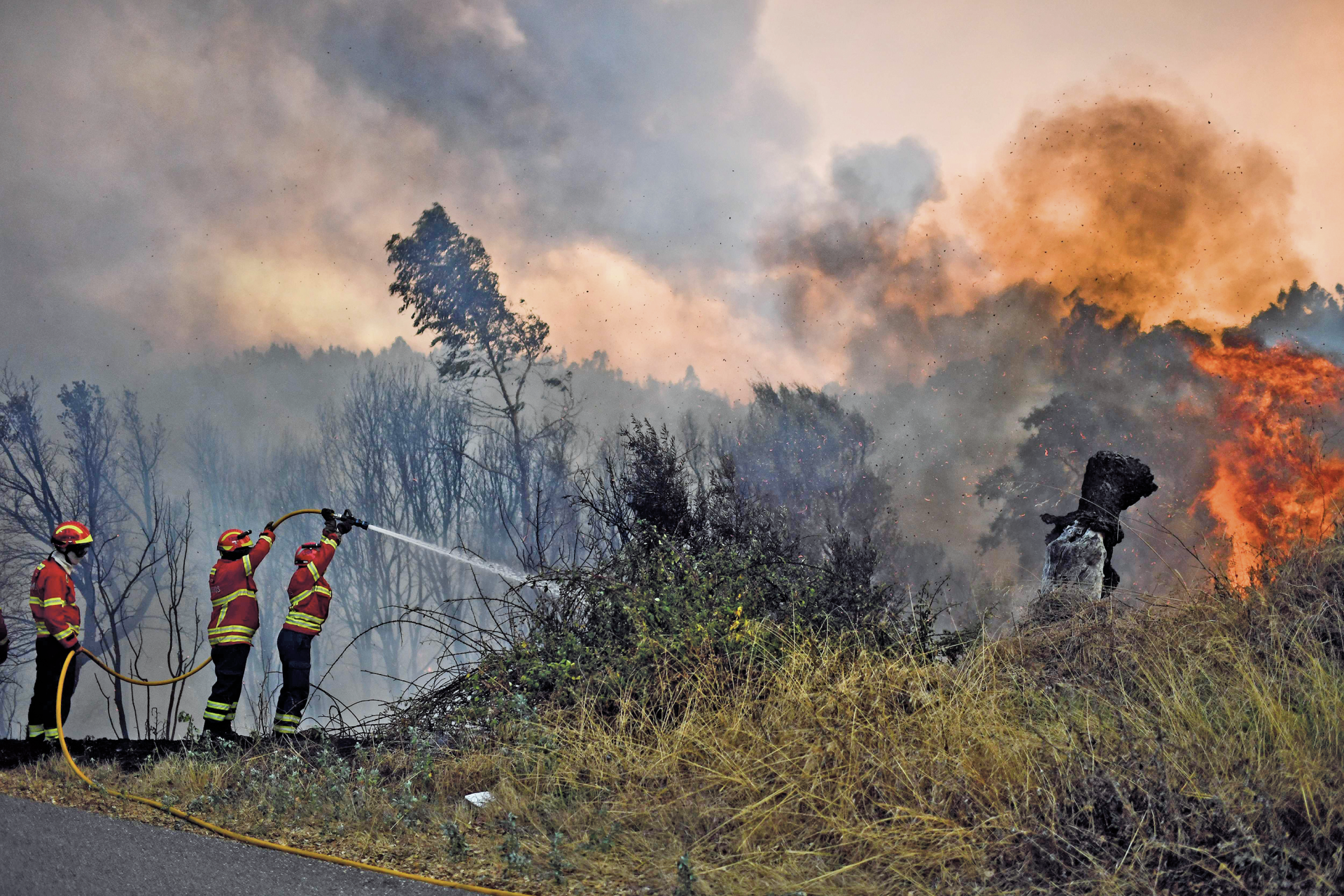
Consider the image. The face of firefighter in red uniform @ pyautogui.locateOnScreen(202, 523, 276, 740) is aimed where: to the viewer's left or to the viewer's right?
to the viewer's right

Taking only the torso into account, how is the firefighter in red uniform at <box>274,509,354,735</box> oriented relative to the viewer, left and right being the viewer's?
facing away from the viewer and to the right of the viewer

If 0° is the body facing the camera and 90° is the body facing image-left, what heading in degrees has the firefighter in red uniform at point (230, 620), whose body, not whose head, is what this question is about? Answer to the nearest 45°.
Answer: approximately 225°

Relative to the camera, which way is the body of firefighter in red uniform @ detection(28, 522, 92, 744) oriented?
to the viewer's right

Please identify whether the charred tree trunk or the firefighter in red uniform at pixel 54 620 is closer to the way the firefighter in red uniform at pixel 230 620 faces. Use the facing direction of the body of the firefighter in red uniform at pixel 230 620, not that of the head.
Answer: the charred tree trunk

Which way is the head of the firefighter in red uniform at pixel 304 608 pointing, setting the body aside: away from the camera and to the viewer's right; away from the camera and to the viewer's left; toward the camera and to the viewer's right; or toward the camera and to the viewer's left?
away from the camera and to the viewer's right

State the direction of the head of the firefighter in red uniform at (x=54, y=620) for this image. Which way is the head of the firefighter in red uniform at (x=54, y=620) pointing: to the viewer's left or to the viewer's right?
to the viewer's right
